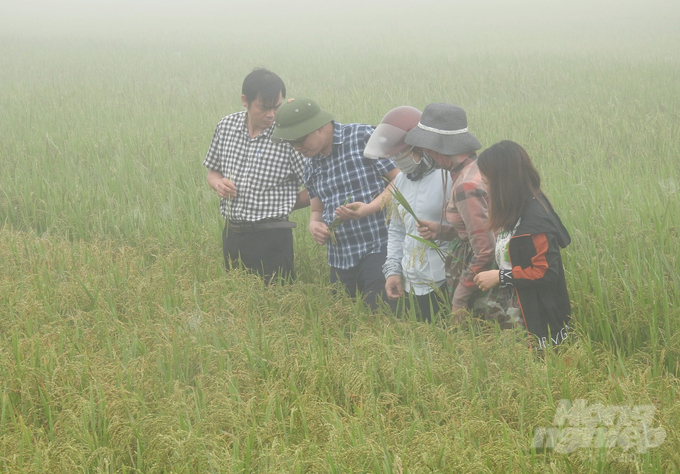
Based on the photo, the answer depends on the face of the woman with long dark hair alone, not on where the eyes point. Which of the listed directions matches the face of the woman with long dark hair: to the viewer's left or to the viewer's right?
to the viewer's left

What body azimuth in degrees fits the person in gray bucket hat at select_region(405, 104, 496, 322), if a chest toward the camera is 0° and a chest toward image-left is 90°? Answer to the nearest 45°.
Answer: approximately 90°

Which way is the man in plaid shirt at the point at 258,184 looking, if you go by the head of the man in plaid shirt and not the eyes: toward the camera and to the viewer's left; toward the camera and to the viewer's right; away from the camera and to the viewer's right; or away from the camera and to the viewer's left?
toward the camera and to the viewer's right

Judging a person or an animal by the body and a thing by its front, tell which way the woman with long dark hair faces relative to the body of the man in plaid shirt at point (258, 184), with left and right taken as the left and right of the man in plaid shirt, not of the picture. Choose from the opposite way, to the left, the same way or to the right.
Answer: to the right

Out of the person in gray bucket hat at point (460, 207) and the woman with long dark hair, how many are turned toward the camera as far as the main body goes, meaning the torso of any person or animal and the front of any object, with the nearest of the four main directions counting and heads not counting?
0

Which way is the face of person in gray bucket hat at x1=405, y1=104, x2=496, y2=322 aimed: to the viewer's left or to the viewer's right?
to the viewer's left

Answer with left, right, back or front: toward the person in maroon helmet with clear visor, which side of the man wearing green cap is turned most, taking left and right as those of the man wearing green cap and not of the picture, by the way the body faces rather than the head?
left

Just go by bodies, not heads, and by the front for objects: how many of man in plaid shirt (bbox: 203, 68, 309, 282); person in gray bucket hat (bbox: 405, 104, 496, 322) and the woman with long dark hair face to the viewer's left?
2

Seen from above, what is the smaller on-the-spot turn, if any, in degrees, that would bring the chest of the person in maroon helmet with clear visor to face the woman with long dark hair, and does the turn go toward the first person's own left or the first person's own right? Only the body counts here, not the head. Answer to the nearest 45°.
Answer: approximately 90° to the first person's own left

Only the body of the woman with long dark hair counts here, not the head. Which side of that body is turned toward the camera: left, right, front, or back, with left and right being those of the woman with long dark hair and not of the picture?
left
